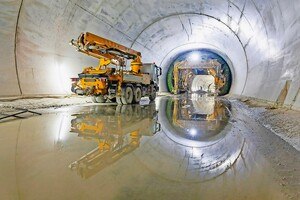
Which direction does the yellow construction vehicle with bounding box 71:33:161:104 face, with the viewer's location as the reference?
facing away from the viewer and to the right of the viewer

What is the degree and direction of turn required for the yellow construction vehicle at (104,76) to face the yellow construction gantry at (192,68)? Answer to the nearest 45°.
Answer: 0° — it already faces it
